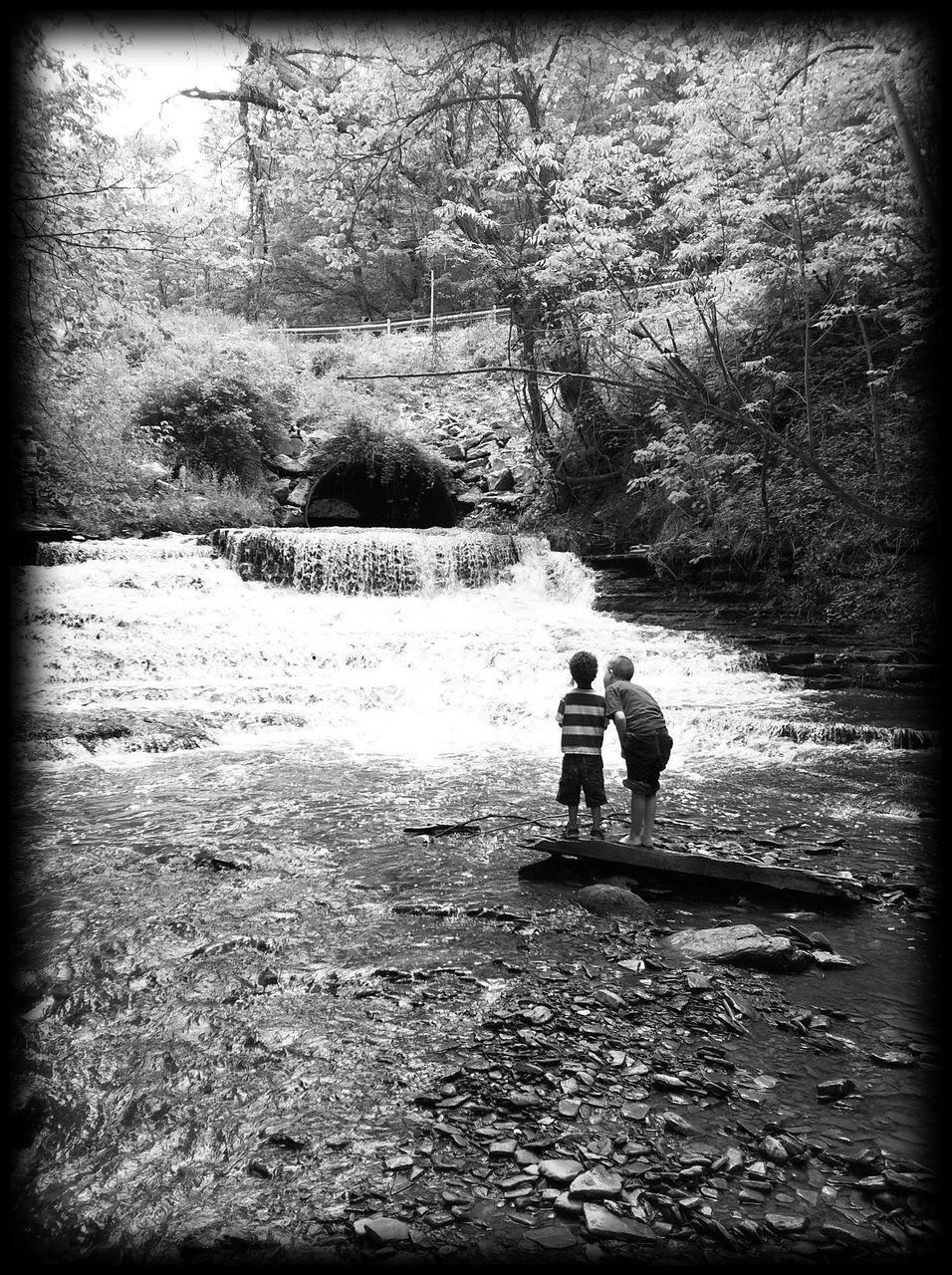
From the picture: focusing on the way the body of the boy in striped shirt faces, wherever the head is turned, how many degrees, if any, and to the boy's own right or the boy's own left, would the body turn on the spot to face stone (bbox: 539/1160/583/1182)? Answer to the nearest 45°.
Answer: approximately 180°

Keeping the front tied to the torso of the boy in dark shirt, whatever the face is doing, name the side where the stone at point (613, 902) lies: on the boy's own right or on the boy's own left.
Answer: on the boy's own left

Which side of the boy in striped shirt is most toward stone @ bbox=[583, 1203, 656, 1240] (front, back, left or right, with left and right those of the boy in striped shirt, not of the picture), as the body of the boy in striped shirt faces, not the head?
back

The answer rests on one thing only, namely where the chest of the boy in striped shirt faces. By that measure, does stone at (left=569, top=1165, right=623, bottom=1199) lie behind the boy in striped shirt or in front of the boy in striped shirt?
behind

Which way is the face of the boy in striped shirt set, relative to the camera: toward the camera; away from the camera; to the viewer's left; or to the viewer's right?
away from the camera

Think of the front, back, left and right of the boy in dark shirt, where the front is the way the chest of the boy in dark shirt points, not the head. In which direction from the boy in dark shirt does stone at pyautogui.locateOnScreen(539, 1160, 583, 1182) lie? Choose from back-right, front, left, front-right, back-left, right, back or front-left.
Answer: back-left

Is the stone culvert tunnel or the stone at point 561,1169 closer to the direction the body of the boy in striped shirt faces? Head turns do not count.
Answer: the stone culvert tunnel

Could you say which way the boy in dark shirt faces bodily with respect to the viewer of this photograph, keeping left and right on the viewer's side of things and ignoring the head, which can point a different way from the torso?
facing away from the viewer and to the left of the viewer

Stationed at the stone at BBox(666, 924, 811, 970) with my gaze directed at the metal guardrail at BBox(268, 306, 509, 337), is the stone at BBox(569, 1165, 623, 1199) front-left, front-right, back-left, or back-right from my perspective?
back-left

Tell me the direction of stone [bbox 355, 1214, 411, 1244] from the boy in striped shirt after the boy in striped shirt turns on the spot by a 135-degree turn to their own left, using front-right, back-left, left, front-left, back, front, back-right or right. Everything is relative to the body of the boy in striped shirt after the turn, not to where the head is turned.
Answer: front-left

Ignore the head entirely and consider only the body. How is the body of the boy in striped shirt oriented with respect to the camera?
away from the camera

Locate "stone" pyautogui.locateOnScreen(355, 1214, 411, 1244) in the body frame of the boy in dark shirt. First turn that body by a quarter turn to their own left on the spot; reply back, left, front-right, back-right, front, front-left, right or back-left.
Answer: front-left

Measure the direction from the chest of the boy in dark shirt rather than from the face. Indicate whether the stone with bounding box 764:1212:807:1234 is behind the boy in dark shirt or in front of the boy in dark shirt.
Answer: behind
